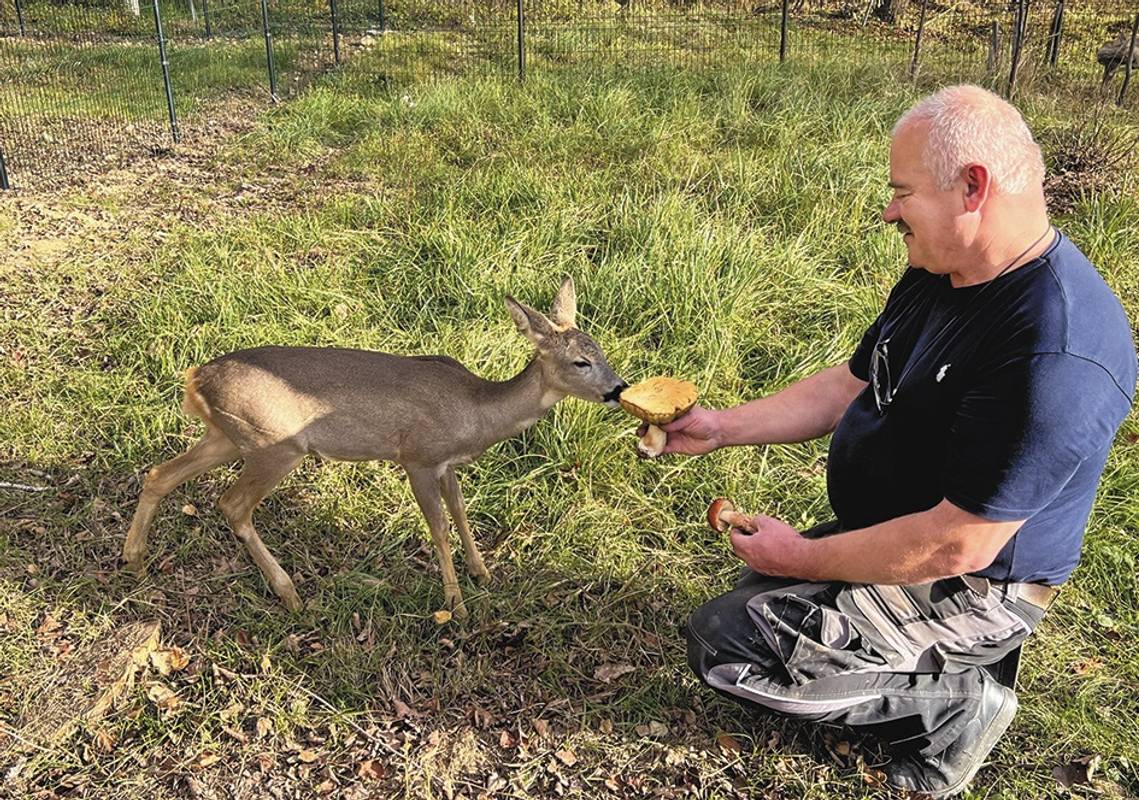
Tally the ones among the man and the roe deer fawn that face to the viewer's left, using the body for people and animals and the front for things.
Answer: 1

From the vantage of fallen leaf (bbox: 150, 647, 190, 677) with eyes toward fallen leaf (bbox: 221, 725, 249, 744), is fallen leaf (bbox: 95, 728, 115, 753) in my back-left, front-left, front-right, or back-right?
front-right

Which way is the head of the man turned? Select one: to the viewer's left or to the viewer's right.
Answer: to the viewer's left

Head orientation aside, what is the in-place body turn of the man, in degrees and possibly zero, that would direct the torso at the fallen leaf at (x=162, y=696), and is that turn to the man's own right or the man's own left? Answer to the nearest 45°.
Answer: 0° — they already face it

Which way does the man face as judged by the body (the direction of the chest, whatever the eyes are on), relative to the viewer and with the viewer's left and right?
facing to the left of the viewer

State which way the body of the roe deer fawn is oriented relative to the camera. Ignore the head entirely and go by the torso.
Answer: to the viewer's right

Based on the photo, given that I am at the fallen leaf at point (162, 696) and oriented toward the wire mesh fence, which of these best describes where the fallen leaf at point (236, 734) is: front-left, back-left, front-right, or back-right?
back-right

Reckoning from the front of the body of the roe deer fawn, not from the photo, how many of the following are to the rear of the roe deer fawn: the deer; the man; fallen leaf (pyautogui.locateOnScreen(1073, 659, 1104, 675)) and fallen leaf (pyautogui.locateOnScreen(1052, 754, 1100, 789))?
0
